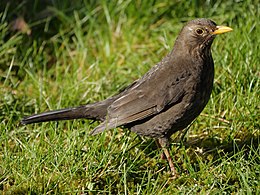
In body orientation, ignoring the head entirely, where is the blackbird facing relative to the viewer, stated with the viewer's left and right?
facing to the right of the viewer
